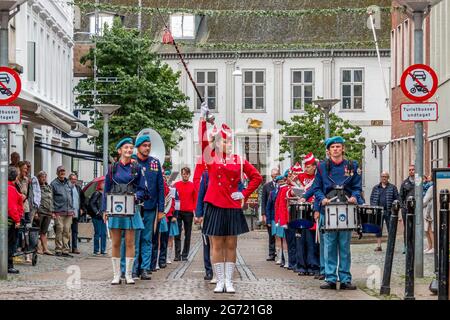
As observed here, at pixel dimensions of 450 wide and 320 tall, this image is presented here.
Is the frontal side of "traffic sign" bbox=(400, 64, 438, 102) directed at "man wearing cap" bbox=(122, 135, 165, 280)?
no

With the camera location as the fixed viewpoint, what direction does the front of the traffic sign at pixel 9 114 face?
facing the viewer

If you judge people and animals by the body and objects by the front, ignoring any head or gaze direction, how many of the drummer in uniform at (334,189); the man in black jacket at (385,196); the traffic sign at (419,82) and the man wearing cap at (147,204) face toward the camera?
4

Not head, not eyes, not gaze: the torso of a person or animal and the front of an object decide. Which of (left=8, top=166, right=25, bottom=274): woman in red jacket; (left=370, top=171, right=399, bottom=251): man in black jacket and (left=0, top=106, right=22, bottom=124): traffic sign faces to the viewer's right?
the woman in red jacket

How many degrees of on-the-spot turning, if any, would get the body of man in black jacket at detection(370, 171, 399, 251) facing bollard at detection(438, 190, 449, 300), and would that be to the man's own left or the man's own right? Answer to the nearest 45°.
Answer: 0° — they already face it

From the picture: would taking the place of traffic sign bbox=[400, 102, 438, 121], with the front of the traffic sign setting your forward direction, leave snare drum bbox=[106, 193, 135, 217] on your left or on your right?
on your right

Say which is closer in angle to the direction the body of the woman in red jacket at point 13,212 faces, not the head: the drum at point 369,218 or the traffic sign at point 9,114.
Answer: the drum

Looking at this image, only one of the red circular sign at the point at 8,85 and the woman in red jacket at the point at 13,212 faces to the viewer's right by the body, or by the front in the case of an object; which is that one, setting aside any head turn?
the woman in red jacket

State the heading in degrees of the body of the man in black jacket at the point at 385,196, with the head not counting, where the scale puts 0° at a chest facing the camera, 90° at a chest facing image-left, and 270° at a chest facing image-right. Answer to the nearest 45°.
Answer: approximately 0°

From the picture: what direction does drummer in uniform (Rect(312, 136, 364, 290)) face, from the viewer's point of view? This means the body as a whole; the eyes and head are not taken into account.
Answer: toward the camera

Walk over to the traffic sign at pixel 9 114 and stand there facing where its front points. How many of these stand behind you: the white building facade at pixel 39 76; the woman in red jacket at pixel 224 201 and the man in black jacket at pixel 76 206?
2

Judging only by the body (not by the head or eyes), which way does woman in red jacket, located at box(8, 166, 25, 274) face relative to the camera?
to the viewer's right

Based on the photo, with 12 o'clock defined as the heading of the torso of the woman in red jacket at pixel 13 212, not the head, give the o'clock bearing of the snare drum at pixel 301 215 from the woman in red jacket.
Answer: The snare drum is roughly at 1 o'clock from the woman in red jacket.

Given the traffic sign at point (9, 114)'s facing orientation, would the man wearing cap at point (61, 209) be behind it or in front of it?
behind

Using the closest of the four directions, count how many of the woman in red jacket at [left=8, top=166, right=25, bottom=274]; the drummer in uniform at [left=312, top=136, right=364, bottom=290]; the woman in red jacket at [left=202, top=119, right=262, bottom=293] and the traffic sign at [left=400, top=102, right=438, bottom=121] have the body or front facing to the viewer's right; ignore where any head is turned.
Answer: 1

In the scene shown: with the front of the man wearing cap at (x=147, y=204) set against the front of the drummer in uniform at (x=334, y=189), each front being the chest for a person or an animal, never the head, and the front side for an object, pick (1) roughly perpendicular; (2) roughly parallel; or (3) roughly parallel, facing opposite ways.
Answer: roughly parallel

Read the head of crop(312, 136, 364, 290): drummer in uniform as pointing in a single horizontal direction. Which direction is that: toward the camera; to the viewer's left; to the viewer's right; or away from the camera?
toward the camera

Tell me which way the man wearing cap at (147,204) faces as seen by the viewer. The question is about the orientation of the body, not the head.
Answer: toward the camera
